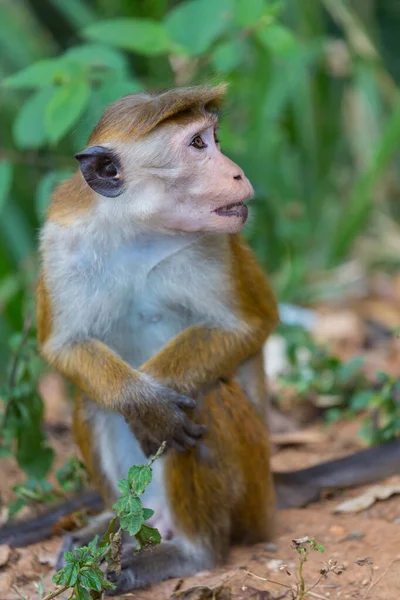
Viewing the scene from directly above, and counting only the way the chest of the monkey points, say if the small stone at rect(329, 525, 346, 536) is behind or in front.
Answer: behind

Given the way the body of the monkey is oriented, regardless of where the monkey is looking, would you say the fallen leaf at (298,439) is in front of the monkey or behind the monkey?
behind

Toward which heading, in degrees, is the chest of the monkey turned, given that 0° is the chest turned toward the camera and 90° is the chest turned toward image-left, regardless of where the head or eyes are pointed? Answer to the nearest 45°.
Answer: approximately 45°

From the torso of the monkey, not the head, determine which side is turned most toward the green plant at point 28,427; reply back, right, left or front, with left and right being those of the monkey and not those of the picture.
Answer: right

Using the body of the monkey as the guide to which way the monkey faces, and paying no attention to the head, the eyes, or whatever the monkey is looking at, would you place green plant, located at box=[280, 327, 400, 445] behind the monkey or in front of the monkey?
behind
